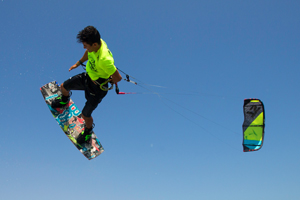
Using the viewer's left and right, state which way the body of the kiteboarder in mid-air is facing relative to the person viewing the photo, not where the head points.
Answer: facing the viewer and to the left of the viewer
